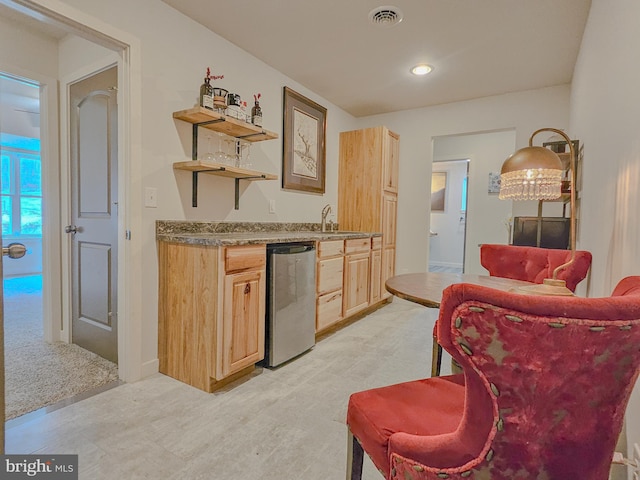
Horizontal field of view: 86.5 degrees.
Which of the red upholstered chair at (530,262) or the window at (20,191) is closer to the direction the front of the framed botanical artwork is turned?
the red upholstered chair

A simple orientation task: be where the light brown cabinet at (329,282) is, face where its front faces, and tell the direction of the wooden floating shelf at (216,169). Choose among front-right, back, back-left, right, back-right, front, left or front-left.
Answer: right

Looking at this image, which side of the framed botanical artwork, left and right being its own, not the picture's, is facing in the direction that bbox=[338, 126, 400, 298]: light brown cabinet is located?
left

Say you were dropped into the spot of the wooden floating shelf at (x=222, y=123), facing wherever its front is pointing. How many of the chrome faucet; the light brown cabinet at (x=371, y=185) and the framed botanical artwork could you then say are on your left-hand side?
3

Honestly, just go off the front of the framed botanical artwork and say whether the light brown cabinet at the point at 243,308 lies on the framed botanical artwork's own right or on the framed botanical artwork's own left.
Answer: on the framed botanical artwork's own right

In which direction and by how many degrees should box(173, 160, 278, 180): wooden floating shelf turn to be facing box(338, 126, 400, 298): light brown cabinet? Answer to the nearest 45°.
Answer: approximately 90° to its left

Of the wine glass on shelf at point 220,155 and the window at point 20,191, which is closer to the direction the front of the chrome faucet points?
the wine glass on shelf
